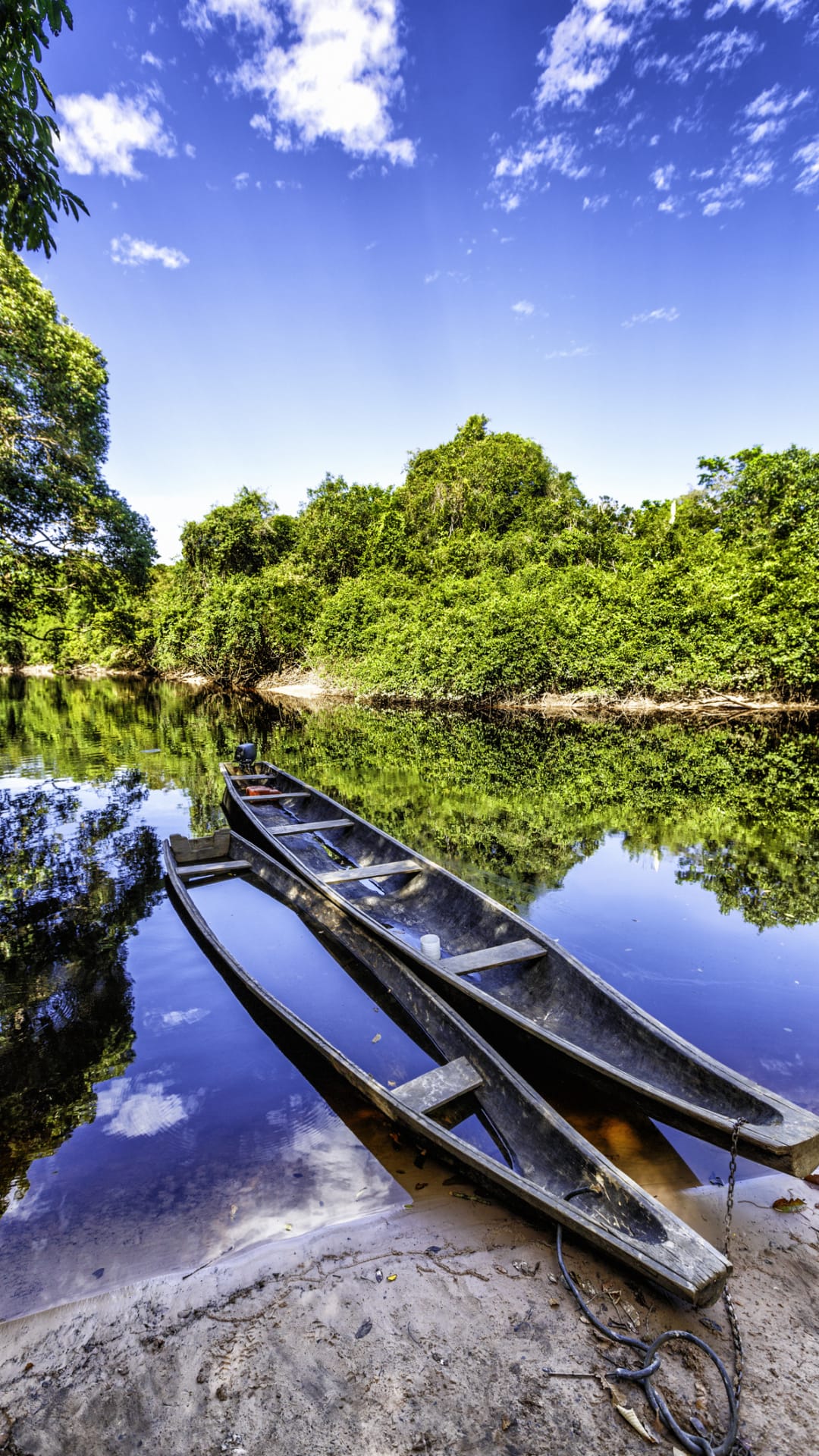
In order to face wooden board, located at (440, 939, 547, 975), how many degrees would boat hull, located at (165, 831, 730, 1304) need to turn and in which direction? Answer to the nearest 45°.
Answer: approximately 135° to its left

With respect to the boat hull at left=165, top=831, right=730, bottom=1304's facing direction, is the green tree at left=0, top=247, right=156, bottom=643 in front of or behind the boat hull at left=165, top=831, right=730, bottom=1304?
behind

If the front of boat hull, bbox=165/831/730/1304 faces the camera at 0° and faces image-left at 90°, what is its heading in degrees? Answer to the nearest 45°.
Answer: approximately 315°

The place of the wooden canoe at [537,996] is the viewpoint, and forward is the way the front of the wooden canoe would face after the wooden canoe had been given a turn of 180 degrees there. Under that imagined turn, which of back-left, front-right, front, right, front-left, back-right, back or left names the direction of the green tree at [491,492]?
front-right

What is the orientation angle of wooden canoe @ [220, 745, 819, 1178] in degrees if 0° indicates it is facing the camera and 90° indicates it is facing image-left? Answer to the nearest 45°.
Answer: approximately 315°
